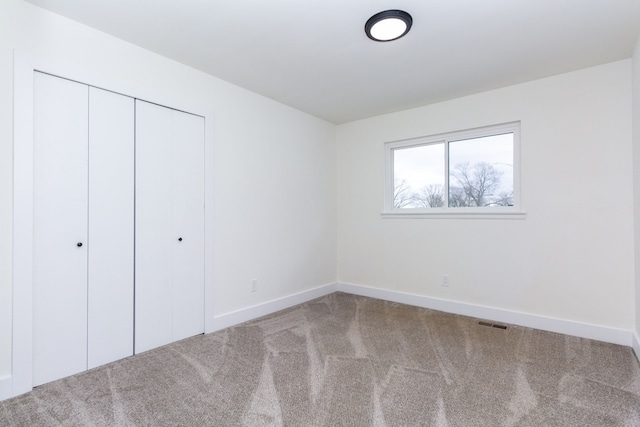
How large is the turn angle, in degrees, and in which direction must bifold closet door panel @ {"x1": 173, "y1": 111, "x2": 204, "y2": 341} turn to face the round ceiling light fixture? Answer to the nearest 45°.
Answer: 0° — it already faces it

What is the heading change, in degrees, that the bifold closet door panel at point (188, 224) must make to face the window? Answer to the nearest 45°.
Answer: approximately 45° to its left

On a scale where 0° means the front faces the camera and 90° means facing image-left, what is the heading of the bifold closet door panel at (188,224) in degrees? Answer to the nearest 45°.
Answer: approximately 315°
